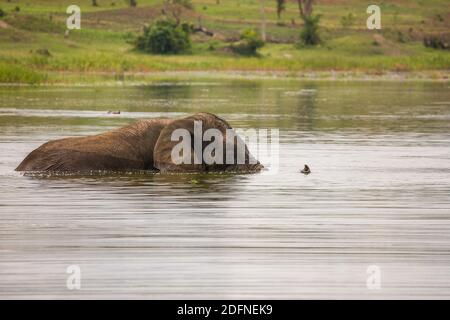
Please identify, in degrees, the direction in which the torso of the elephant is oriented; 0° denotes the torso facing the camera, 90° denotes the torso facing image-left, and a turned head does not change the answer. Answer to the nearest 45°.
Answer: approximately 270°
